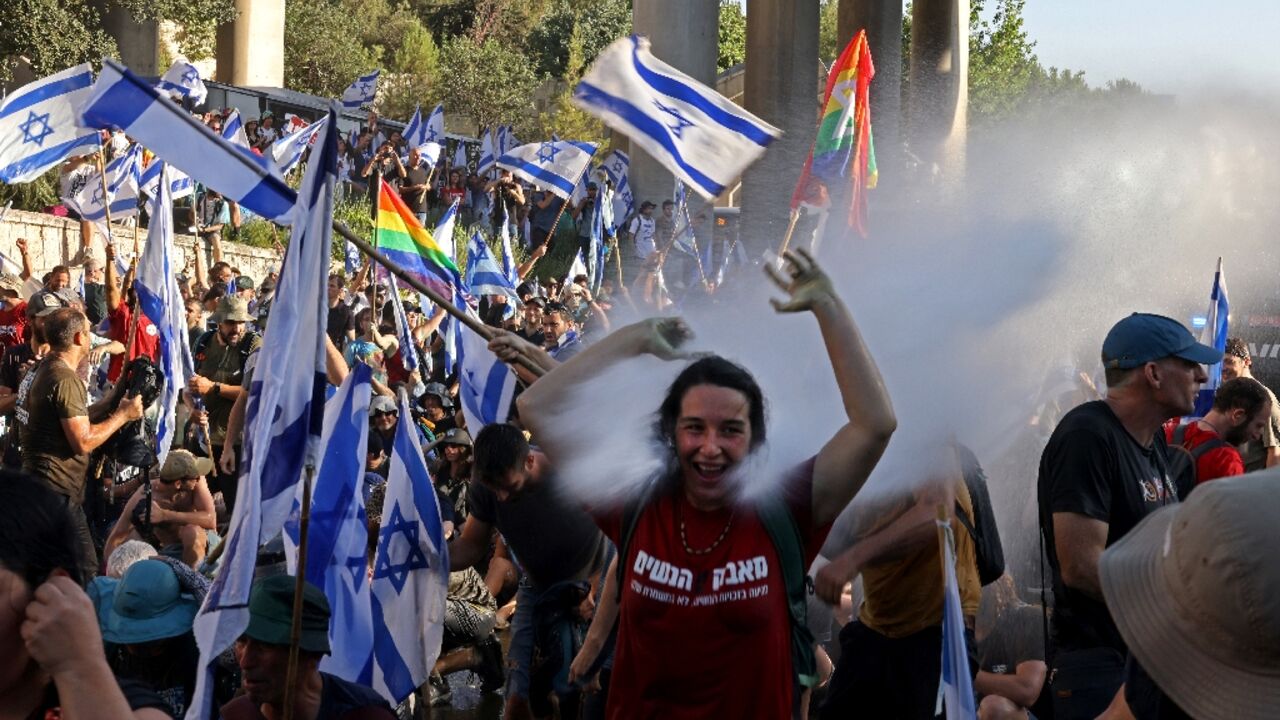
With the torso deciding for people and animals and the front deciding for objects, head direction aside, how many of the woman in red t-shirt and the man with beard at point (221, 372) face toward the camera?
2

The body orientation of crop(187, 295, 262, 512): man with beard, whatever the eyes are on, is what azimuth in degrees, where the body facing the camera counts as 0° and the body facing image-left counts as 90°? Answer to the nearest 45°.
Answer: approximately 0°

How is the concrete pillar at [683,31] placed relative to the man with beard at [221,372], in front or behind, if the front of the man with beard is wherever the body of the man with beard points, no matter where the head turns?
behind

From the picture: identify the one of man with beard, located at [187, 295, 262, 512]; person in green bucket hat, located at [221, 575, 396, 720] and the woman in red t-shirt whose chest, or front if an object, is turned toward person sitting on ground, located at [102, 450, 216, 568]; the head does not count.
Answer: the man with beard

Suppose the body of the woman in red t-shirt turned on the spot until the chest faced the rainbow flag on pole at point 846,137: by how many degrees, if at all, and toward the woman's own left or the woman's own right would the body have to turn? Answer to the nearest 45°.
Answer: approximately 180°

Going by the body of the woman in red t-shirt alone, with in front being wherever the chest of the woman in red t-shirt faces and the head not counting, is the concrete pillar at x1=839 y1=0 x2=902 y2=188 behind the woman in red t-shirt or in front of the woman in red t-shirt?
behind

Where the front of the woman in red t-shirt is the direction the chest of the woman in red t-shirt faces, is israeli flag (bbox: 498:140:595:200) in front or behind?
behind

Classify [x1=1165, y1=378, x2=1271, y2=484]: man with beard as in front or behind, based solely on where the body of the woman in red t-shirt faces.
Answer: behind

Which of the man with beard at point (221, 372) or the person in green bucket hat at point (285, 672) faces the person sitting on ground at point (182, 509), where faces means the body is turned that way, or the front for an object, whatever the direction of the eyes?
the man with beard

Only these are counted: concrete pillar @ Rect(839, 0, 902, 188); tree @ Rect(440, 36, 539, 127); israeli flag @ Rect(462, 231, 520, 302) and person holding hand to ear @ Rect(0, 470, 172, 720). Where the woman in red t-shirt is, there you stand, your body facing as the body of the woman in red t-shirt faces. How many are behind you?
3

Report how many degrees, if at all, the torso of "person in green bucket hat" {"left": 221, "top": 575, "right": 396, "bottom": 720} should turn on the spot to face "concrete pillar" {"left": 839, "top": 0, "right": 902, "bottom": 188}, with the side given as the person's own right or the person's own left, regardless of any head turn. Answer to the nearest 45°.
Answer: approximately 180°
